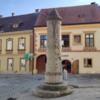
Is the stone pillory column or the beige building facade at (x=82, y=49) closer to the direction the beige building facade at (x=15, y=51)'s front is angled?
the stone pillory column

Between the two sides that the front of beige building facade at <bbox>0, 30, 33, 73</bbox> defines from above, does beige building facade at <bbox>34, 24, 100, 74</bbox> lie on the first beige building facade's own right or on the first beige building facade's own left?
on the first beige building facade's own left

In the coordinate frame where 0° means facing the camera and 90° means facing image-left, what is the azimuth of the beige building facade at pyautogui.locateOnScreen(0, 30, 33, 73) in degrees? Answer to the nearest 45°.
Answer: approximately 0°

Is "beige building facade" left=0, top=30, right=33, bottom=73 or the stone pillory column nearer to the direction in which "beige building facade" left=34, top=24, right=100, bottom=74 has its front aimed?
the stone pillory column

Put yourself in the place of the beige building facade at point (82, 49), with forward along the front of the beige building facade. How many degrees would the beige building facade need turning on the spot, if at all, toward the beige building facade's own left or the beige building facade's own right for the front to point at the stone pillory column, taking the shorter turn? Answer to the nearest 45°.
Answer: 0° — it already faces it

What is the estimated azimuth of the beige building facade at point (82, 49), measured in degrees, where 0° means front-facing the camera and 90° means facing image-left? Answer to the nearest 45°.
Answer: approximately 0°

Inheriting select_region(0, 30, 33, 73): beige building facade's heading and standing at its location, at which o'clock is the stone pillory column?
The stone pillory column is roughly at 12 o'clock from the beige building facade.

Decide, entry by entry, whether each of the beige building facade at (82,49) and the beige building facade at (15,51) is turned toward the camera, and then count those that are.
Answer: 2
